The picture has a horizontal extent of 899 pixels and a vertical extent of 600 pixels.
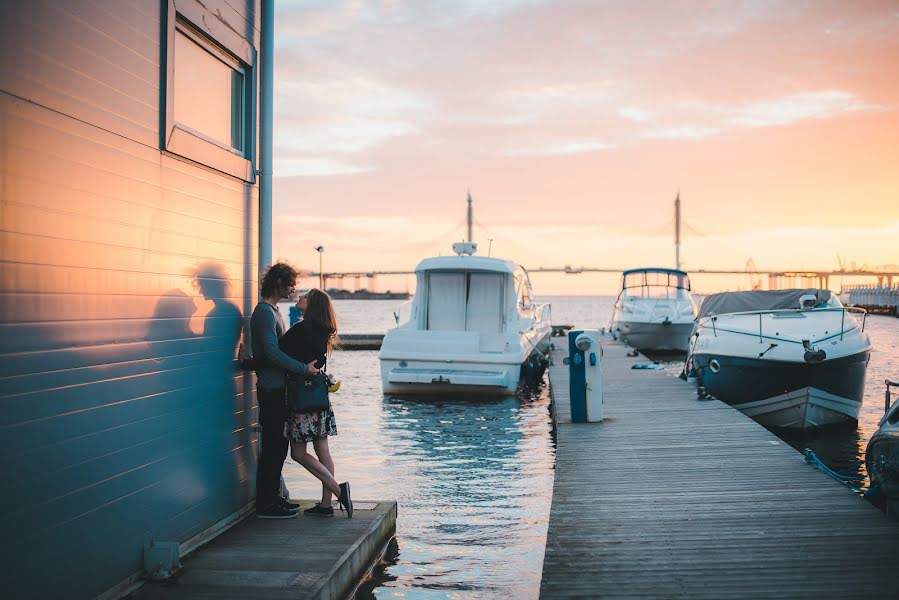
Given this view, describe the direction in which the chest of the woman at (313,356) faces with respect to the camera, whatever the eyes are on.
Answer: to the viewer's left

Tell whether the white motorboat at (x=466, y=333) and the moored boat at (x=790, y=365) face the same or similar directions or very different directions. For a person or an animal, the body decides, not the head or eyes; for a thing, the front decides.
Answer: very different directions

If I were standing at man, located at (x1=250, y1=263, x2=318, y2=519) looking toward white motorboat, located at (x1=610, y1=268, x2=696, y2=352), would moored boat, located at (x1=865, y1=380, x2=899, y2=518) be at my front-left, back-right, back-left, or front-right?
front-right

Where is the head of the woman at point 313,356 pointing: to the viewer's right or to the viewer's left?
to the viewer's left

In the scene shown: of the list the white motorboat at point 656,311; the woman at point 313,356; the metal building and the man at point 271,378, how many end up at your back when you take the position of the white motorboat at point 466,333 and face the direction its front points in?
3

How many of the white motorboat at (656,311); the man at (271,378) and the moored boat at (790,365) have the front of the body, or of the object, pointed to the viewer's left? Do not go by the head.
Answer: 0

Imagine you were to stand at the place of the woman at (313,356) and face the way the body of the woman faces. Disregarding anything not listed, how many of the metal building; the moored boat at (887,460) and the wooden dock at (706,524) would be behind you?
2

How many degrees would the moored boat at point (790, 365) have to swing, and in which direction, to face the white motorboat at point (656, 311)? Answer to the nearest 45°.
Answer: approximately 180°

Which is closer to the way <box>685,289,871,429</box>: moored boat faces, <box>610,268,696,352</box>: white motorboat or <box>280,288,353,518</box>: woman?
the woman

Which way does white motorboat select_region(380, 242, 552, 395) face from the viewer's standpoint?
away from the camera

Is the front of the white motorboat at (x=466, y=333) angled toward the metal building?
no

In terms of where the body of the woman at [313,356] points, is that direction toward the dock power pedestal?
no

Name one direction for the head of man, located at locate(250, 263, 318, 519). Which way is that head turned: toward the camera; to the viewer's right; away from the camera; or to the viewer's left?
to the viewer's right

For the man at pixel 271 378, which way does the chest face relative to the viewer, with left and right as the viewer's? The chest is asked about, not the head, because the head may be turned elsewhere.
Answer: facing to the right of the viewer

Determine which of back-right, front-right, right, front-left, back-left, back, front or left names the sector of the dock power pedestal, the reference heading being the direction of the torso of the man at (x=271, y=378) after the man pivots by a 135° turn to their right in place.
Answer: back

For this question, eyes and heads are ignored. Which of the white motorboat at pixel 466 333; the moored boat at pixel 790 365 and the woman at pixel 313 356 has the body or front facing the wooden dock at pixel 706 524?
the moored boat

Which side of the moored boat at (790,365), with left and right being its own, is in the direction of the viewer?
front
